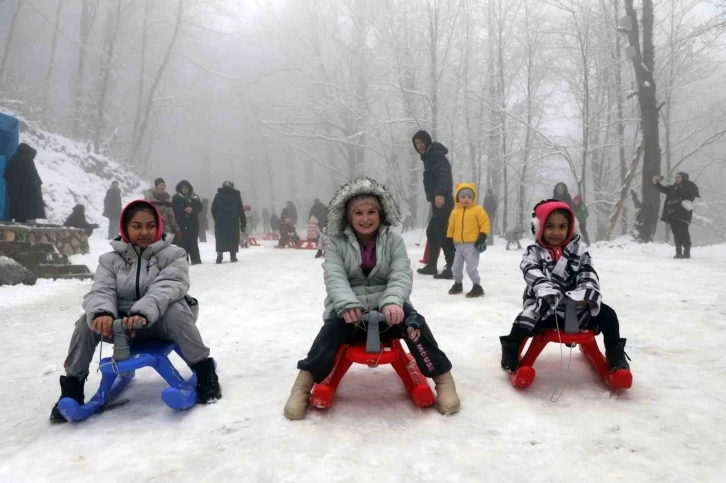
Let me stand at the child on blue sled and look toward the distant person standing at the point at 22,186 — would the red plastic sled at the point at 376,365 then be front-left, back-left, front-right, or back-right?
back-right

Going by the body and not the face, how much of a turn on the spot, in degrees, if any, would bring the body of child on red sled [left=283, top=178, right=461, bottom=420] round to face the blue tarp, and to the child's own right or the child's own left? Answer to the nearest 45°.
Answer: approximately 135° to the child's own right

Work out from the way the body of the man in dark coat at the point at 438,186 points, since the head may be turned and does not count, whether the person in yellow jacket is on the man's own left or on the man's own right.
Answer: on the man's own left

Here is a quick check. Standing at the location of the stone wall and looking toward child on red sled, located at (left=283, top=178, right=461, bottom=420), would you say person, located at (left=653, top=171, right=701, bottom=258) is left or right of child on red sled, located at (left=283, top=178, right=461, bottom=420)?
left

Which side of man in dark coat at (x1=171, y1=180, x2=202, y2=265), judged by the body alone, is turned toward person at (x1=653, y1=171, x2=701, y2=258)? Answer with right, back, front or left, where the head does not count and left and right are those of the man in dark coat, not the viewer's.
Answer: left
